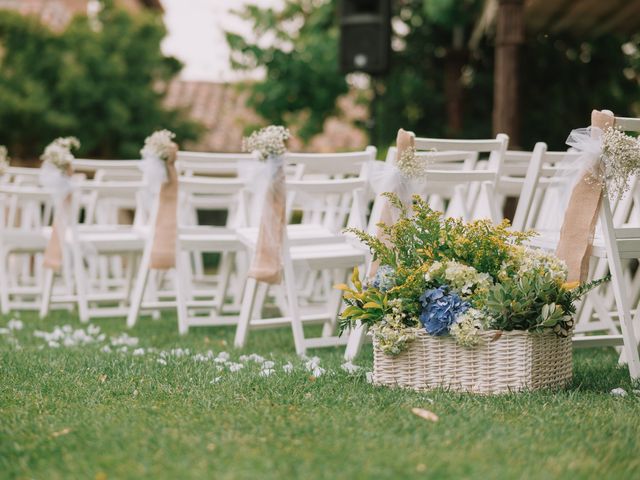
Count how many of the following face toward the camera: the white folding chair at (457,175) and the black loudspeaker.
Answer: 1

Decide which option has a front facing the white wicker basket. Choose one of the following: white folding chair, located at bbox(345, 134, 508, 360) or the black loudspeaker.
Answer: the black loudspeaker

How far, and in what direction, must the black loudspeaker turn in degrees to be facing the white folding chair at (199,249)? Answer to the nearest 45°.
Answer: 0° — it already faces it

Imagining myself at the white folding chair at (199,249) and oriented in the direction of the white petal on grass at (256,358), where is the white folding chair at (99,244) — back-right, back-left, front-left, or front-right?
back-right

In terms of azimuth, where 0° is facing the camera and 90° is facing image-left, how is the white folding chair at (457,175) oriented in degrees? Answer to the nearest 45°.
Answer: approximately 135°

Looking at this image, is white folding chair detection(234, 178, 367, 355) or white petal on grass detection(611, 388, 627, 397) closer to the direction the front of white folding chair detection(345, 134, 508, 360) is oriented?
the white folding chair

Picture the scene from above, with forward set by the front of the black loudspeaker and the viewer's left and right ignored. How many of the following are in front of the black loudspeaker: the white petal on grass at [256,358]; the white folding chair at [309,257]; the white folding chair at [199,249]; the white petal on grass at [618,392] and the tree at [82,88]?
4

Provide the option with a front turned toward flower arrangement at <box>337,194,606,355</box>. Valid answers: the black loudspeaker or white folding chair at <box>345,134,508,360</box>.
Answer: the black loudspeaker

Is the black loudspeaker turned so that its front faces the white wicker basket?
yes
